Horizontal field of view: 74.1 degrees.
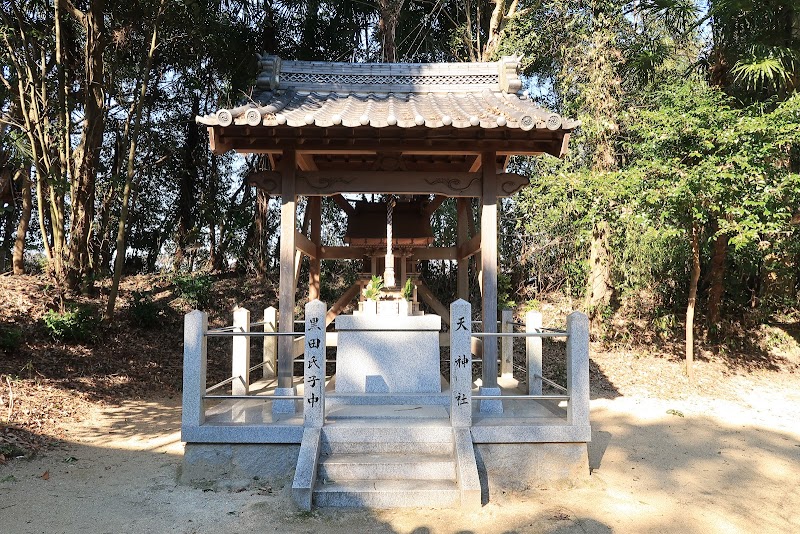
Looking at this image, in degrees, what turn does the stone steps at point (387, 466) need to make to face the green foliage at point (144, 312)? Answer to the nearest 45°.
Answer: approximately 135° to its right

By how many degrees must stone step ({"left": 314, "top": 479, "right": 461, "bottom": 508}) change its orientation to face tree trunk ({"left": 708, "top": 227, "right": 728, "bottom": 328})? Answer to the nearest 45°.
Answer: approximately 135° to its left

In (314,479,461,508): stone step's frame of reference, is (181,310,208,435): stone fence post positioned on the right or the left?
on its right

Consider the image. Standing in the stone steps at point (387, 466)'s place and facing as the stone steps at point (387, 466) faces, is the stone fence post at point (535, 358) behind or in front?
behind

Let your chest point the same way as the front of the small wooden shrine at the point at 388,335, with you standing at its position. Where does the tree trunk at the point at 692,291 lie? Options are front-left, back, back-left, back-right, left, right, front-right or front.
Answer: back-left

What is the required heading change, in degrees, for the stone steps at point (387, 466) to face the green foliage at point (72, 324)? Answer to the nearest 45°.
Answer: approximately 135° to its right

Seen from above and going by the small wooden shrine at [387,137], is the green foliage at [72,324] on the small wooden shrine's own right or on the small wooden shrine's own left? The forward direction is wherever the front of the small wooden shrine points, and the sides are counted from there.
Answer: on the small wooden shrine's own right

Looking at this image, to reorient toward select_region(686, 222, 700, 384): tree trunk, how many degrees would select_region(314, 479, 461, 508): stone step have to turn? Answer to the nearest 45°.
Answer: approximately 135° to its left

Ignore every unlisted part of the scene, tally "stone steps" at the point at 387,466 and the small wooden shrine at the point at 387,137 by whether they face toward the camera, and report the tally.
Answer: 2

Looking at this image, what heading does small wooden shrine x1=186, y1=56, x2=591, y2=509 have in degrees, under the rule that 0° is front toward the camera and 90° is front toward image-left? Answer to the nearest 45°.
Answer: approximately 0°
